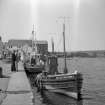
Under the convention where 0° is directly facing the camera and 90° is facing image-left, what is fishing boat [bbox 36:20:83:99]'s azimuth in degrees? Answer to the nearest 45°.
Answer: approximately 315°
